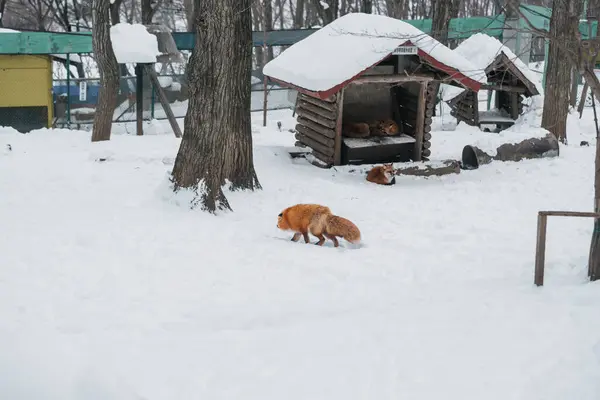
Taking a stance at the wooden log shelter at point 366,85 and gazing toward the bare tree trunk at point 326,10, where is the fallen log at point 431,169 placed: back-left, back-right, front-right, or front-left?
back-right

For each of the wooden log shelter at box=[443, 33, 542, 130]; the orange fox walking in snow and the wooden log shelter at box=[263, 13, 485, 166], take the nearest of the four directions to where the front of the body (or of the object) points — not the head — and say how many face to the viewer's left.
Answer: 1

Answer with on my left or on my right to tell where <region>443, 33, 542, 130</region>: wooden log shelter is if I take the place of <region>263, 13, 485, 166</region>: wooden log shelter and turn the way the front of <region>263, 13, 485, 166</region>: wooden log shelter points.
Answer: on my left

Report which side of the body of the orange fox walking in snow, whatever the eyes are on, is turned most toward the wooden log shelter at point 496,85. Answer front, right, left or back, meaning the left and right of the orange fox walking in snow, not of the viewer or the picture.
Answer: right

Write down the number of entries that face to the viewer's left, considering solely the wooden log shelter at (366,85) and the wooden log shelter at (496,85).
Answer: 0

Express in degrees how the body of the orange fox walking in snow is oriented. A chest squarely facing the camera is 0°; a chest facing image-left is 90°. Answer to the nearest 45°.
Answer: approximately 90°

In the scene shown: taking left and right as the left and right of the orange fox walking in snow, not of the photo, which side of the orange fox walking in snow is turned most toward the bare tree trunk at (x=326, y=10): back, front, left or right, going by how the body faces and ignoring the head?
right

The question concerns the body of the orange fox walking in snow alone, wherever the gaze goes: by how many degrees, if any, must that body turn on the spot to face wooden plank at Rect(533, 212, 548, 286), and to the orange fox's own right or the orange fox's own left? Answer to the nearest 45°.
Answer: approximately 135° to the orange fox's own left

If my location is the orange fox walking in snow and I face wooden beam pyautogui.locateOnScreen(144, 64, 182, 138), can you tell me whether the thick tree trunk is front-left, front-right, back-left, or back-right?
front-left

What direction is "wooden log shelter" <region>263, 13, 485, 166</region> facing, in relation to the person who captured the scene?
facing the viewer and to the right of the viewer

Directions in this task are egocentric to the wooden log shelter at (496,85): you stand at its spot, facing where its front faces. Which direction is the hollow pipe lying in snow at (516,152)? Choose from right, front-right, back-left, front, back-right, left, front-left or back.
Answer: front-right
